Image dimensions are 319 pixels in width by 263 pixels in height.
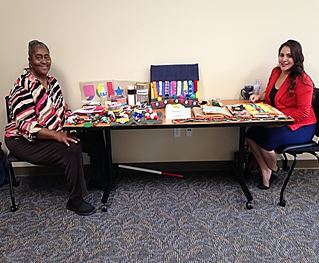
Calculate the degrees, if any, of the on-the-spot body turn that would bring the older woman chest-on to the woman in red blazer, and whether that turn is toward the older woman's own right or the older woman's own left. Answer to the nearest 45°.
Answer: approximately 45° to the older woman's own left

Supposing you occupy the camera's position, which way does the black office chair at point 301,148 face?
facing to the left of the viewer

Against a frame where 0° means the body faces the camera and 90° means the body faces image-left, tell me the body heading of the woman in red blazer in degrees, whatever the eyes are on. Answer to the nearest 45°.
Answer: approximately 45°

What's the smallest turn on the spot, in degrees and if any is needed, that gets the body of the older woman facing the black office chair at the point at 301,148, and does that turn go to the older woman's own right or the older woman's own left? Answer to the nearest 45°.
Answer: approximately 45° to the older woman's own left
